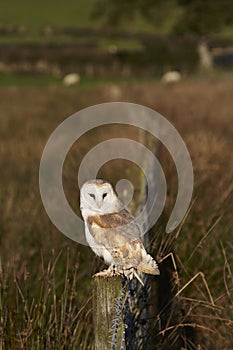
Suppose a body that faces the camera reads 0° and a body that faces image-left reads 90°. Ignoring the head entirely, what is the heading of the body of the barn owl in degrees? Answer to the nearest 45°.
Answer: approximately 90°
